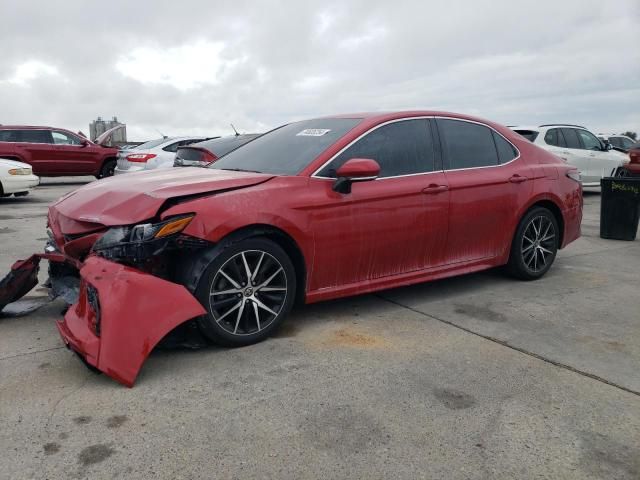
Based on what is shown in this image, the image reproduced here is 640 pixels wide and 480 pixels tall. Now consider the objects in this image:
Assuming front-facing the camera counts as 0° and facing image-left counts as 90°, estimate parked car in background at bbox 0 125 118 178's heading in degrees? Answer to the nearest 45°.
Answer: approximately 270°

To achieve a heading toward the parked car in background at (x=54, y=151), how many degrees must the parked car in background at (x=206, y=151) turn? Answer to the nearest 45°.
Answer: approximately 90° to its left

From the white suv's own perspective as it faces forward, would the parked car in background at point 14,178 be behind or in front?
behind

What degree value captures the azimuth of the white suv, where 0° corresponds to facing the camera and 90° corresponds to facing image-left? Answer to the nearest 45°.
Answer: approximately 225°

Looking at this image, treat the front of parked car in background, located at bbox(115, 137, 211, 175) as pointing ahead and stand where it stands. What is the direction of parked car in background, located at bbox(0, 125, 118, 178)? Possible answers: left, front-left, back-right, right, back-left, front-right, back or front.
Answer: left

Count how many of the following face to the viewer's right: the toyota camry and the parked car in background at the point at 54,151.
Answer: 1

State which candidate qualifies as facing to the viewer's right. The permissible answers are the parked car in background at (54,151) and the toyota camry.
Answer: the parked car in background

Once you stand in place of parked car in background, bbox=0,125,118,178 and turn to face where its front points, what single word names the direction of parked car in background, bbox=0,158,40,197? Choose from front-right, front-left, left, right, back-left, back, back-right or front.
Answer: right

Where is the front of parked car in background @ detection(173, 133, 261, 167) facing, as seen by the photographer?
facing away from the viewer and to the right of the viewer

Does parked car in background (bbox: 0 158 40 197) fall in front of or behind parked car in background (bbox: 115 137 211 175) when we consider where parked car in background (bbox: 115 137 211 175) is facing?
behind

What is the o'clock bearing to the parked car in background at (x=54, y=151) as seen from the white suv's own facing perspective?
The parked car in background is roughly at 7 o'clock from the white suv.

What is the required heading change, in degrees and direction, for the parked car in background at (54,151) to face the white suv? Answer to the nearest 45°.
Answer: approximately 45° to its right

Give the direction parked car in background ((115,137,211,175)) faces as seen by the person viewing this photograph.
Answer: facing away from the viewer and to the right of the viewer

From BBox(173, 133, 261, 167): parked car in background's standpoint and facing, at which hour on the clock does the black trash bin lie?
The black trash bin is roughly at 2 o'clock from the parked car in background.

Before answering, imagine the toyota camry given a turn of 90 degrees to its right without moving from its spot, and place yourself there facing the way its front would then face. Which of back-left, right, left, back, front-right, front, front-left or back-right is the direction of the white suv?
right
